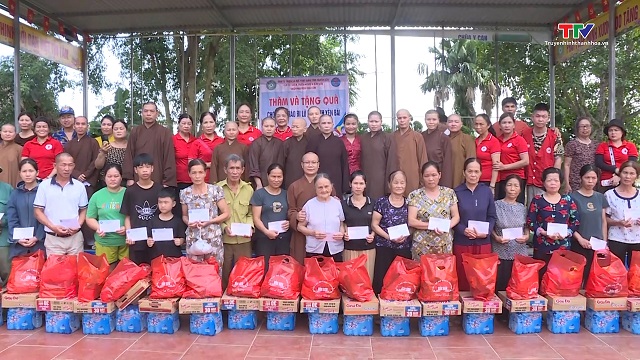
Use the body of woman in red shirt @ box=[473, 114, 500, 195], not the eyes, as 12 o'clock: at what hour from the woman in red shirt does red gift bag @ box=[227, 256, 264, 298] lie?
The red gift bag is roughly at 12 o'clock from the woman in red shirt.

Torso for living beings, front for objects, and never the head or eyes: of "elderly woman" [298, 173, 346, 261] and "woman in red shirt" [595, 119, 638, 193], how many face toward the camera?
2

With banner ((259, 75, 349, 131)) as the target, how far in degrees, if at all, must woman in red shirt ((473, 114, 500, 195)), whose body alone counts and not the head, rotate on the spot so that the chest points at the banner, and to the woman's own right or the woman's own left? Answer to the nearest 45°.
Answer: approximately 90° to the woman's own right

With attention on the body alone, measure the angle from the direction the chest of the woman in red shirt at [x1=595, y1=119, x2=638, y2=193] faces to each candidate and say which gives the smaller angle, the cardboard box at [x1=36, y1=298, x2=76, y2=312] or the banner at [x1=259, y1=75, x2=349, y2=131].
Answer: the cardboard box

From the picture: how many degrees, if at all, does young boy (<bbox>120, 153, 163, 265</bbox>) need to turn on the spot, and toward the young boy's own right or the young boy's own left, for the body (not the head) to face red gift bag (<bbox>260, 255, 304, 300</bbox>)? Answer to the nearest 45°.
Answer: approximately 45° to the young boy's own left

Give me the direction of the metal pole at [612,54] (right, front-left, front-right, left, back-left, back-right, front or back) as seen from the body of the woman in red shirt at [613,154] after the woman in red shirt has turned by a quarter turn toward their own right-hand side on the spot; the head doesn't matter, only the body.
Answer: right

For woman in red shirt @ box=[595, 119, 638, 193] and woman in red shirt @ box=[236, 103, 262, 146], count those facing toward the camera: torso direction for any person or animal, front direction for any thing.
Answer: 2

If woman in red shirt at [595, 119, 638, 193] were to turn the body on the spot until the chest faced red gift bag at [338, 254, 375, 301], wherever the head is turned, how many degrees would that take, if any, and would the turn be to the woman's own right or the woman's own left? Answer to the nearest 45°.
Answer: approximately 45° to the woman's own right
